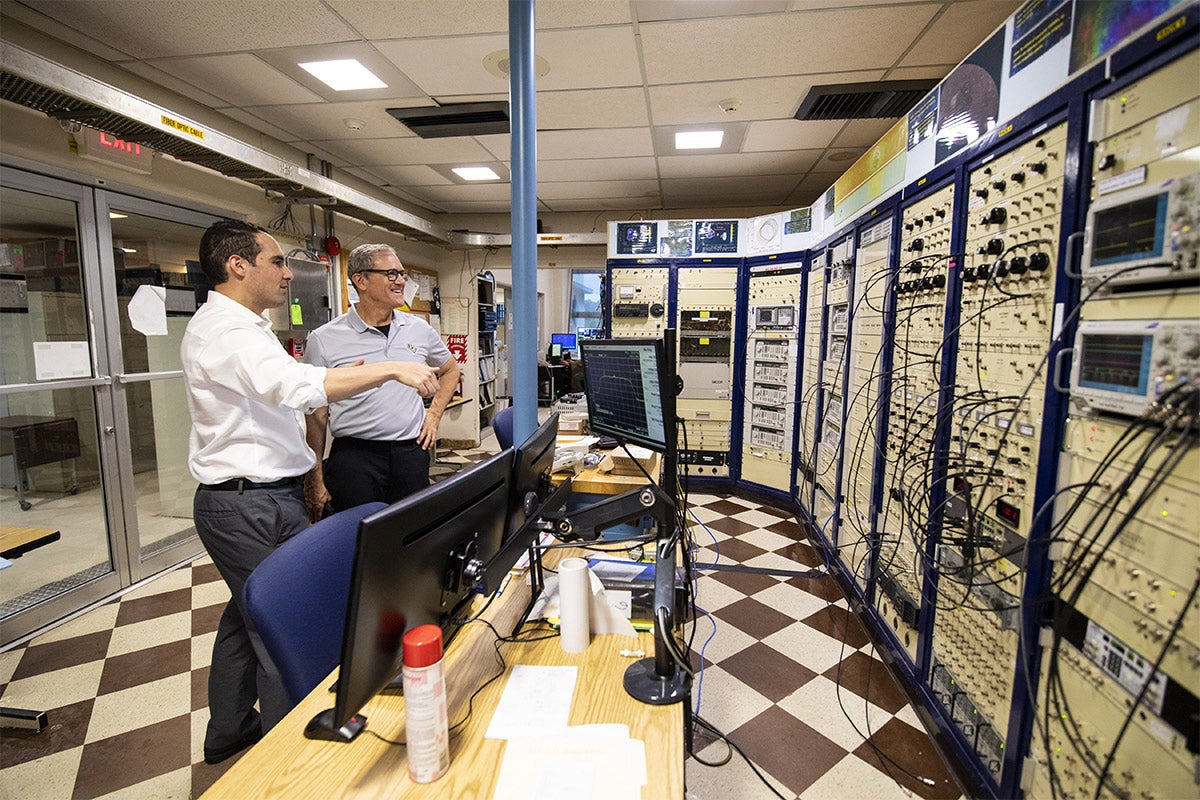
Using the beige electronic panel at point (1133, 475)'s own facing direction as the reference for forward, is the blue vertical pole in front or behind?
in front

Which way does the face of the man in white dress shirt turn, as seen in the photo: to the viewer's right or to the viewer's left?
to the viewer's right

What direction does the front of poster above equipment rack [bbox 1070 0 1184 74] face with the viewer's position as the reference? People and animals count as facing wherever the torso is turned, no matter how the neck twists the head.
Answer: facing the viewer and to the left of the viewer

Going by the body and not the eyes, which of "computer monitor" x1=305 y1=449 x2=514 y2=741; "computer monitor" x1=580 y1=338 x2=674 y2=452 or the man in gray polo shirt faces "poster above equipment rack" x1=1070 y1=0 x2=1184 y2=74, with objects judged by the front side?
the man in gray polo shirt

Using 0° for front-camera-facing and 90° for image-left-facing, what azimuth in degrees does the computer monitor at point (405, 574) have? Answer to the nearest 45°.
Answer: approximately 135°

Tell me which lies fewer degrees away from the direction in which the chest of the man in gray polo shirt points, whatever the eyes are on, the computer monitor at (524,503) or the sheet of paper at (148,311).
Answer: the computer monitor

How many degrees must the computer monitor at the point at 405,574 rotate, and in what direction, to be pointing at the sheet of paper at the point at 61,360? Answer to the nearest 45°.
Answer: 0° — it already faces it

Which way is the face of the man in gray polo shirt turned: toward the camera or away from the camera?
toward the camera

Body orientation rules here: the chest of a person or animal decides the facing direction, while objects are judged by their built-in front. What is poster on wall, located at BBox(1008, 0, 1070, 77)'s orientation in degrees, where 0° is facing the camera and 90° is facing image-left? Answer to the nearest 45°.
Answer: approximately 45°

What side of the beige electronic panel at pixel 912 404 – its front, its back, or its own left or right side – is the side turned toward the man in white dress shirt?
front

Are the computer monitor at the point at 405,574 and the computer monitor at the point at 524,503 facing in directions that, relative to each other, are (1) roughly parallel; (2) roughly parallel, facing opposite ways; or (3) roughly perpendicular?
roughly parallel

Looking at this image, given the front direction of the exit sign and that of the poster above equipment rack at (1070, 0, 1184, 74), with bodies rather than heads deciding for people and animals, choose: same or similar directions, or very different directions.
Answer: very different directions

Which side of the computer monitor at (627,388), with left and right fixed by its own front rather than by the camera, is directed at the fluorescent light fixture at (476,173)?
right

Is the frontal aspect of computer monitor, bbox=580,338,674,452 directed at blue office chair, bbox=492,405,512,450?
no

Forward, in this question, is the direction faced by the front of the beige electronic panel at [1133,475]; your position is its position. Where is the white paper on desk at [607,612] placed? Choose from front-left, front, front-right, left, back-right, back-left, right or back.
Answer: front
